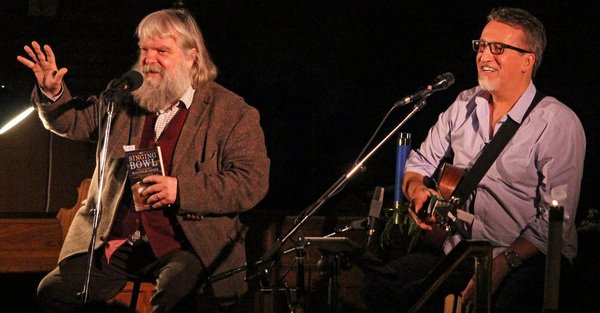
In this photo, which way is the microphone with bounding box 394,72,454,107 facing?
to the viewer's right

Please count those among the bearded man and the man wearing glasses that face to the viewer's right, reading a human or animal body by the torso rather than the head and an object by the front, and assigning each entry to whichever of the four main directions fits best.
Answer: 0

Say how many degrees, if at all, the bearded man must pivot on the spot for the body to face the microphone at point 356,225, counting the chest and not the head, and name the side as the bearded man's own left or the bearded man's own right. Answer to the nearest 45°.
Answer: approximately 90° to the bearded man's own left

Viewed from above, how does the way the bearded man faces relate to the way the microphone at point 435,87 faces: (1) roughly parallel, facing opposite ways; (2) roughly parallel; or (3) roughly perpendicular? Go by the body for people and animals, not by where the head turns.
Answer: roughly perpendicular

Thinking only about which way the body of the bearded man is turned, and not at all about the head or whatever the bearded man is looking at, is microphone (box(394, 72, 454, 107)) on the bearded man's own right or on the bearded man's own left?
on the bearded man's own left

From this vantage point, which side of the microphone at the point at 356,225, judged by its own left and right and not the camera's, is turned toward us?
right

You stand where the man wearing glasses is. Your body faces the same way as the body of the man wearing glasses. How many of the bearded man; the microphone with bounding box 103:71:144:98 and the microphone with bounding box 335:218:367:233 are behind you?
0

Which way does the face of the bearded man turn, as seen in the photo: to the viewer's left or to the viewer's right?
to the viewer's left

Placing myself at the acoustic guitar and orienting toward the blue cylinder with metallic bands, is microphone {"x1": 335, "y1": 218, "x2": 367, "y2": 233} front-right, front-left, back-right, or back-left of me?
front-left

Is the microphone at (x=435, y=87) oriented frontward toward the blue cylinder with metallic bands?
no

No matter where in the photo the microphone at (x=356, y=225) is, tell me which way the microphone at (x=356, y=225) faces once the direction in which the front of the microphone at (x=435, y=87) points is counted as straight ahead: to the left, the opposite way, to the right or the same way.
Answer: the same way

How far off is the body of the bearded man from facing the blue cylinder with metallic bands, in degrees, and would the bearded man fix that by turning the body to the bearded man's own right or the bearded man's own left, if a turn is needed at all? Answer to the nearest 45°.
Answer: approximately 135° to the bearded man's own left

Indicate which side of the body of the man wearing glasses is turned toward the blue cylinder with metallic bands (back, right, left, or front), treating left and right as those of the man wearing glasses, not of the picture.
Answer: right

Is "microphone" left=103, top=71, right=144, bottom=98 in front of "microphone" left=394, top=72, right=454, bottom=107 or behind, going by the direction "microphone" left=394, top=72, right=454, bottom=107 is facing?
behind

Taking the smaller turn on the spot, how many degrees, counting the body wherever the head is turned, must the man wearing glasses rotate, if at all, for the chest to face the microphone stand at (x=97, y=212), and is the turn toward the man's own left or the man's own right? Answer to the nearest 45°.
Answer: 0° — they already face it

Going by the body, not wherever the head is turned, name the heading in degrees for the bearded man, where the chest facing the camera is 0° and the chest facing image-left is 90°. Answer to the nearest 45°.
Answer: approximately 45°

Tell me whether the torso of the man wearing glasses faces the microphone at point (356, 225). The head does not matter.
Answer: yes
